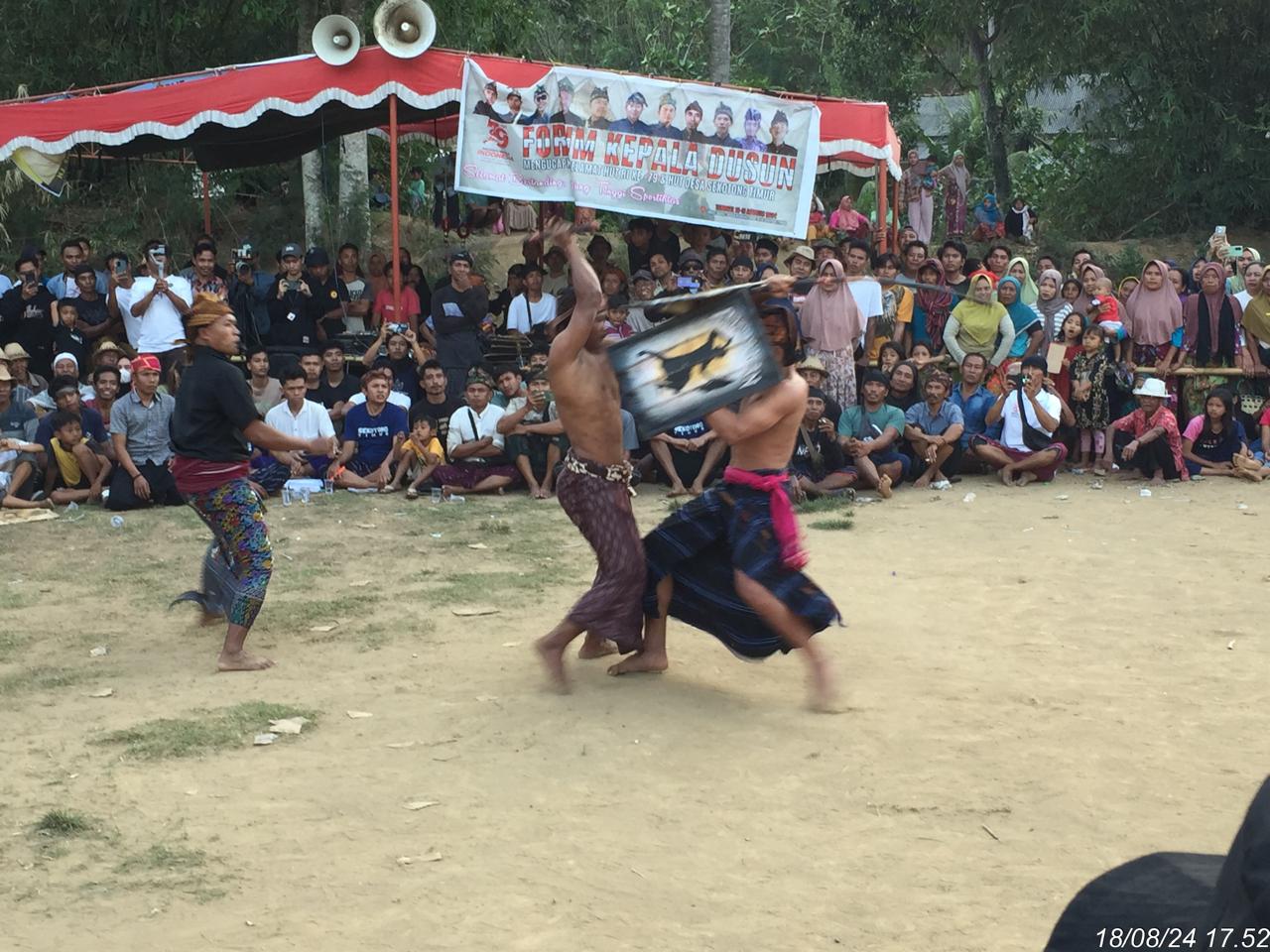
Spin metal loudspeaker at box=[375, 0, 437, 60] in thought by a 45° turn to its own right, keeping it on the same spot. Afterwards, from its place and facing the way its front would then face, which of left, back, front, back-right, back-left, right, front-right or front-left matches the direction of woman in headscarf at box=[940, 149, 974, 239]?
back

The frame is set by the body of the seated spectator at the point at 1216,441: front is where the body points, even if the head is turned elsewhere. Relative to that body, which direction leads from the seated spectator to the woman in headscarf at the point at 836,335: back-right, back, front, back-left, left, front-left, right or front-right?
right

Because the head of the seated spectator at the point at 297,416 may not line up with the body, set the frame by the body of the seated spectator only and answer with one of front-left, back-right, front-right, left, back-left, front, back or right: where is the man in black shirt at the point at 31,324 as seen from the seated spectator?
back-right

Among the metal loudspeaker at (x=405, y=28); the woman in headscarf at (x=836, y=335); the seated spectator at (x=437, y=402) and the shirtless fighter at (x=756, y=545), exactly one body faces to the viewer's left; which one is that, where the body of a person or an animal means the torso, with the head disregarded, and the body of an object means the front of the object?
the shirtless fighter

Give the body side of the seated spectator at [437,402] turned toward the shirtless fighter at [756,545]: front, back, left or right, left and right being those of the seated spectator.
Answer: front

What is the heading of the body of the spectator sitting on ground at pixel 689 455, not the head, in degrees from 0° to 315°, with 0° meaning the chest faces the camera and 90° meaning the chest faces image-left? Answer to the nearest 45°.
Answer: approximately 0°

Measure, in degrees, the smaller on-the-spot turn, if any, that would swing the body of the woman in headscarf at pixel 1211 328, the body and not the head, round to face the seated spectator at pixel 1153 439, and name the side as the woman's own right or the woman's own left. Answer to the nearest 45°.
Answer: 0° — they already face them

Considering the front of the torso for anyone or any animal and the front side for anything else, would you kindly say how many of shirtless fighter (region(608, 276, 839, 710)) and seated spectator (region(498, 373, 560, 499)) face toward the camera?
1

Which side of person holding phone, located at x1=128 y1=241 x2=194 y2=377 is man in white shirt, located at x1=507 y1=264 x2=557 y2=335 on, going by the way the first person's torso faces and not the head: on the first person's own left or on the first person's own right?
on the first person's own left

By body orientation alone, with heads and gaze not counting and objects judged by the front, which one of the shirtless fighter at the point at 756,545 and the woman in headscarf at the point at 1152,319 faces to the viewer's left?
the shirtless fighter

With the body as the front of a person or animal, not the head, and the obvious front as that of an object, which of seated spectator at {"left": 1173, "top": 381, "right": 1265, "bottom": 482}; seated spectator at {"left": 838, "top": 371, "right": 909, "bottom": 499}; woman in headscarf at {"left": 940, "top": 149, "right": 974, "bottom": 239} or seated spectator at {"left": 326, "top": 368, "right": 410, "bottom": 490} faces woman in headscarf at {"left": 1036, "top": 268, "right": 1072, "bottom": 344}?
woman in headscarf at {"left": 940, "top": 149, "right": 974, "bottom": 239}
